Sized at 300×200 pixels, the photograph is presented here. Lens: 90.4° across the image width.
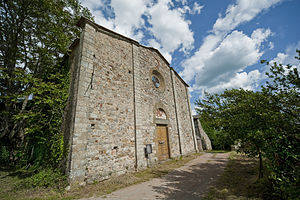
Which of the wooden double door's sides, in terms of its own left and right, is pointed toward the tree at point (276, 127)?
front

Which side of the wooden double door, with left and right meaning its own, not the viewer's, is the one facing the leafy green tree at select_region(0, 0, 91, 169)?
right

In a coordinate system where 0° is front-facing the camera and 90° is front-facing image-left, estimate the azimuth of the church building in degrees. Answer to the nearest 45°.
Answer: approximately 315°

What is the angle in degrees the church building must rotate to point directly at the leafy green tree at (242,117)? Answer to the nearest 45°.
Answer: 0° — it already faces it

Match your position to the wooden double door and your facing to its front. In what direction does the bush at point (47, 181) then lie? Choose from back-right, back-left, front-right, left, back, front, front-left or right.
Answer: right

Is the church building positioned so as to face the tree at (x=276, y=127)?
yes

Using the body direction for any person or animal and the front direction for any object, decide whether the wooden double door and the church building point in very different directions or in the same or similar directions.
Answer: same or similar directions
